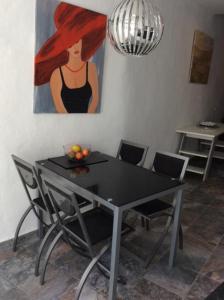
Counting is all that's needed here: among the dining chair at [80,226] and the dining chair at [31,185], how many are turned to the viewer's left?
0

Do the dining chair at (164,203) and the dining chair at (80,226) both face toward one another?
yes

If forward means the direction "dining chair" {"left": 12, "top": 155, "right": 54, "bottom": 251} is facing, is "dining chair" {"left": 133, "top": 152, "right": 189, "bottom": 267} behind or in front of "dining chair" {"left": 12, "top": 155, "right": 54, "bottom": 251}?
in front

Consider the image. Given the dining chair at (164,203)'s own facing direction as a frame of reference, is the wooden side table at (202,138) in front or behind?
behind

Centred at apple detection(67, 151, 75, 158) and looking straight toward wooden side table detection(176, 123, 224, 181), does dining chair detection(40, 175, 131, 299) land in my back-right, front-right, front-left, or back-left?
back-right

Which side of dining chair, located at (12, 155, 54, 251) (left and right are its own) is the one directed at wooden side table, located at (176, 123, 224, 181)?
front

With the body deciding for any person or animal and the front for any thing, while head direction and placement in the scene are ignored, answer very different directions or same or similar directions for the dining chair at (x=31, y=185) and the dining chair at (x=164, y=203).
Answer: very different directions

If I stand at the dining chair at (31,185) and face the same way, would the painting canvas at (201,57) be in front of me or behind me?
in front

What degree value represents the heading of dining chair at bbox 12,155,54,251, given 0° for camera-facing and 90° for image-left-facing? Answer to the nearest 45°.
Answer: approximately 225°

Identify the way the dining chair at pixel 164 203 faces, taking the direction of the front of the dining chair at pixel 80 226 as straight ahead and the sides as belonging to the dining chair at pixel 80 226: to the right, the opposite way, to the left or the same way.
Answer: the opposite way
